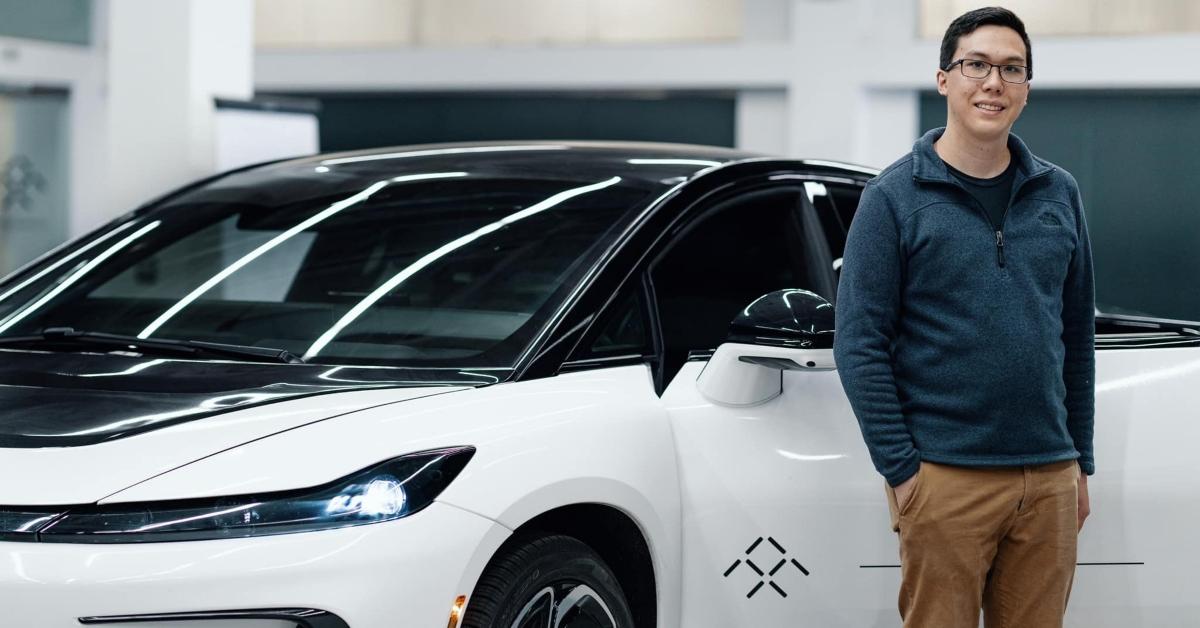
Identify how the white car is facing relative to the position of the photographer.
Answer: facing the viewer and to the left of the viewer

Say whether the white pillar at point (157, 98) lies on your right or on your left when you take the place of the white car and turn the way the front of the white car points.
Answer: on your right
